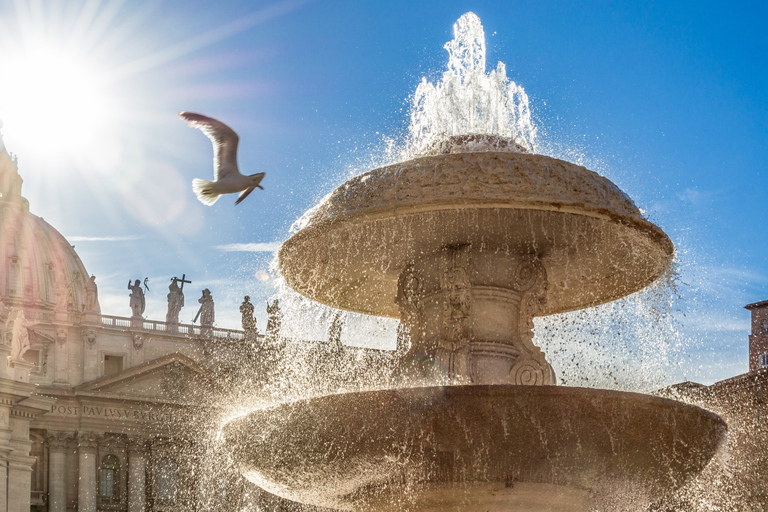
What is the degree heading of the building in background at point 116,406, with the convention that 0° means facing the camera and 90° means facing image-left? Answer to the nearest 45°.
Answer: approximately 315°

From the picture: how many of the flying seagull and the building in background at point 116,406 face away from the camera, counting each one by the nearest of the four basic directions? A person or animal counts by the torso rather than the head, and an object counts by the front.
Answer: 0

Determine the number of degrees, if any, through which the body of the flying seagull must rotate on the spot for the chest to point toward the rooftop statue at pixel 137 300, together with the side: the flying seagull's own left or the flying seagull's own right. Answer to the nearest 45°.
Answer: approximately 90° to the flying seagull's own left

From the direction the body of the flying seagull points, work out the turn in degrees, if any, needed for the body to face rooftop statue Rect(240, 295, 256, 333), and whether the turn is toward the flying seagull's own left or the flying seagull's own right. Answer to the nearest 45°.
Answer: approximately 90° to the flying seagull's own left

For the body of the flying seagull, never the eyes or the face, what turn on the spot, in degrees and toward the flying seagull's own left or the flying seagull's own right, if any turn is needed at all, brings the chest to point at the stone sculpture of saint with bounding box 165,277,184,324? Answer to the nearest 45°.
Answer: approximately 90° to the flying seagull's own left

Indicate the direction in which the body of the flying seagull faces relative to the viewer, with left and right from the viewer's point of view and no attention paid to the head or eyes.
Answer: facing to the right of the viewer

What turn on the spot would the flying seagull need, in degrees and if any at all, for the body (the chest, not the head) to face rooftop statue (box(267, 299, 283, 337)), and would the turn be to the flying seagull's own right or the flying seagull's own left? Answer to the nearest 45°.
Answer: approximately 90° to the flying seagull's own left
